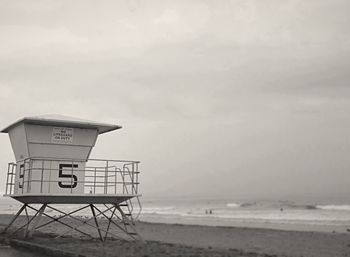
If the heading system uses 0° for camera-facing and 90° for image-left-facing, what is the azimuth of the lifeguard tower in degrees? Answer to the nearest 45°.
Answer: approximately 270°
